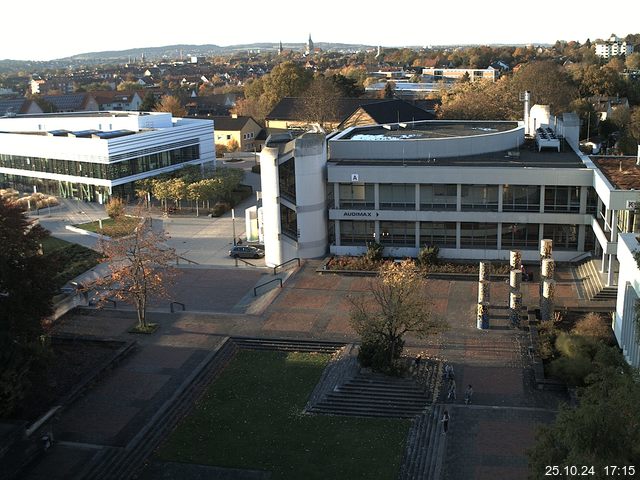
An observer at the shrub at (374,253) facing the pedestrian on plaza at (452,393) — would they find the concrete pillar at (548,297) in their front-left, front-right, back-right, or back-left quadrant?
front-left

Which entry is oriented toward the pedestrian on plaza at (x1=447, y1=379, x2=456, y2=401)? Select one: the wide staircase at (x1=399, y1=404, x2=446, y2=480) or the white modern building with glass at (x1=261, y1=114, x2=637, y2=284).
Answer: the white modern building with glass

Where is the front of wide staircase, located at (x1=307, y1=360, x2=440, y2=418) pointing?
toward the camera

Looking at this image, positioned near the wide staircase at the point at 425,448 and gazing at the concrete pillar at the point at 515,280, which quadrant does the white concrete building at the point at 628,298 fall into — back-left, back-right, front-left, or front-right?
front-right

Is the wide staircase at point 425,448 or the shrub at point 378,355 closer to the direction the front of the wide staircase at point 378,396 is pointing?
the wide staircase

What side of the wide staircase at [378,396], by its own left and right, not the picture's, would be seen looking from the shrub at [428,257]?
back

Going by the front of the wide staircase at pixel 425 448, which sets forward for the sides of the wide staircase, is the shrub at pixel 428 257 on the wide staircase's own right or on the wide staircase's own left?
on the wide staircase's own right

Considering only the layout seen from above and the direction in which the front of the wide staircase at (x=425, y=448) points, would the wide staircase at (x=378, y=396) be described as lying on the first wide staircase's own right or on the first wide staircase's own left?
on the first wide staircase's own right

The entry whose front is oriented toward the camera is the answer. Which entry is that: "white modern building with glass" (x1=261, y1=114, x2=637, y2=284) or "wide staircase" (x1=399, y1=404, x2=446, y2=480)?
the white modern building with glass

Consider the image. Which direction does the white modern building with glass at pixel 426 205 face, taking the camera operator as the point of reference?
facing the viewer

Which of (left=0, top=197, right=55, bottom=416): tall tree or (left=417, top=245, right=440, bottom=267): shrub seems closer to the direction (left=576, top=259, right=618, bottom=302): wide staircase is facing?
the tall tree

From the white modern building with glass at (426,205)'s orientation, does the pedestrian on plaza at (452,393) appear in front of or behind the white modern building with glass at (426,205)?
in front

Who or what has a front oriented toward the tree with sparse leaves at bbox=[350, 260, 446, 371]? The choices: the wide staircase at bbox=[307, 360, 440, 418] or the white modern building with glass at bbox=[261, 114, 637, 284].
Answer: the white modern building with glass

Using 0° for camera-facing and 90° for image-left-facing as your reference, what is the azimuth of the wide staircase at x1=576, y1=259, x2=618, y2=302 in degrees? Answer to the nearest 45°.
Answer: approximately 45°

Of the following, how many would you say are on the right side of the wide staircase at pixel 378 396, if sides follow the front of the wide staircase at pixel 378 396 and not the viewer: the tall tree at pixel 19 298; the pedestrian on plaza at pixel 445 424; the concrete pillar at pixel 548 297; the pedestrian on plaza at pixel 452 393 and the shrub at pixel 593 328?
1
